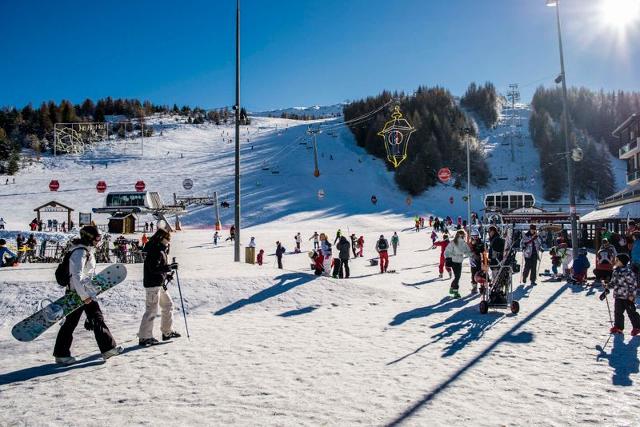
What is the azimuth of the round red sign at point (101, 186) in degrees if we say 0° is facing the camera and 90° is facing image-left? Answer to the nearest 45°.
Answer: approximately 0°

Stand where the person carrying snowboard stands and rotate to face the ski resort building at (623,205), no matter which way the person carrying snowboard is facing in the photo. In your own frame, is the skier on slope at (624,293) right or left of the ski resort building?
right

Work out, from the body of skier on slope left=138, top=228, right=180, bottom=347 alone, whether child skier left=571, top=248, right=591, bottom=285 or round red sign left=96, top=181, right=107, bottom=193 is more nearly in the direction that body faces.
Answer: the child skier

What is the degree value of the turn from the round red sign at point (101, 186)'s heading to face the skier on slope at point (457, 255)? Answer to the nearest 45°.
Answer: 0° — it already faces them

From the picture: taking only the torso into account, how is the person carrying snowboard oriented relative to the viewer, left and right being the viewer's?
facing to the right of the viewer

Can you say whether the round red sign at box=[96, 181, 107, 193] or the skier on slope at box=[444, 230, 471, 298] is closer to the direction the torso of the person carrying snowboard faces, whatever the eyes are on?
the skier on slope

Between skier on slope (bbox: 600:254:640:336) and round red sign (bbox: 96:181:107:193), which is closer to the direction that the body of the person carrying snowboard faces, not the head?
the skier on slope
